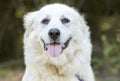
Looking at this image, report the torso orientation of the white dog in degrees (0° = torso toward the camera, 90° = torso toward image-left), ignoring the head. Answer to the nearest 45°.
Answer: approximately 0°
